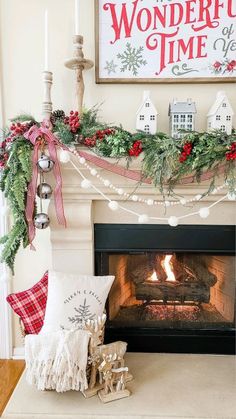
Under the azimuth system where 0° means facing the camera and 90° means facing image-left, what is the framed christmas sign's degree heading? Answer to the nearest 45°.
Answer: approximately 0°

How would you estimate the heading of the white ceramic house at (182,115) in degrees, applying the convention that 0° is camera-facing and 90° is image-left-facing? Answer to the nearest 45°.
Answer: approximately 0°
